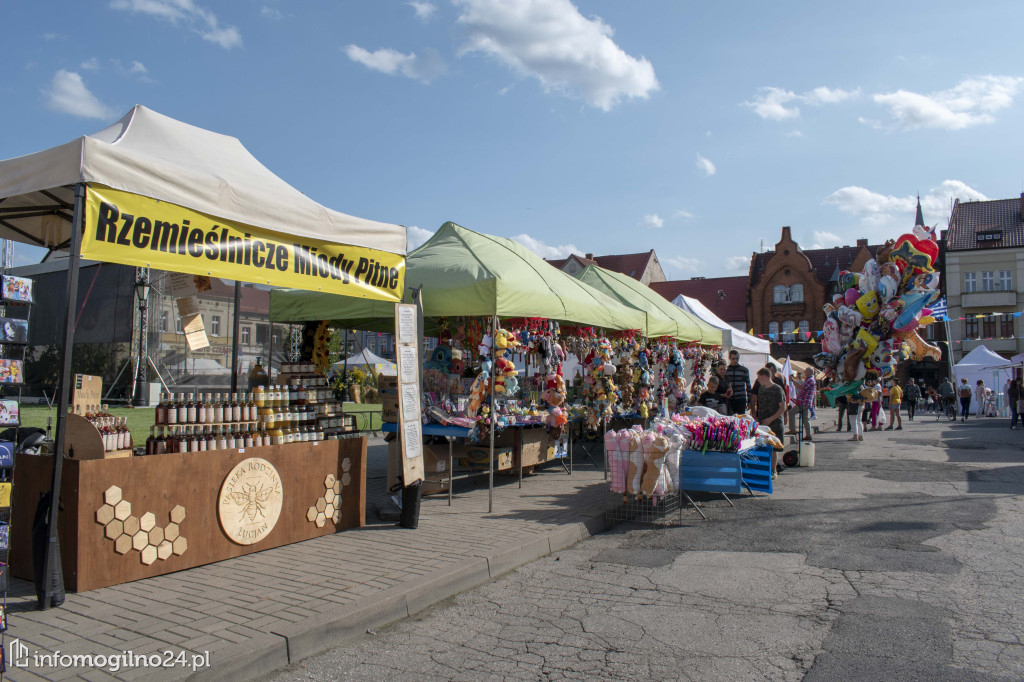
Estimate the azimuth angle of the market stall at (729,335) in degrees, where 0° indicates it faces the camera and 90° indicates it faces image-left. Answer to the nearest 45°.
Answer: approximately 315°

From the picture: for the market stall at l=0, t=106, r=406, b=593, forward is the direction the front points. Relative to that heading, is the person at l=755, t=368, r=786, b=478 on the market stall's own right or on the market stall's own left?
on the market stall's own left

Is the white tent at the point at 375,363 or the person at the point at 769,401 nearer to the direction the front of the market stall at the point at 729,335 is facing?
the person

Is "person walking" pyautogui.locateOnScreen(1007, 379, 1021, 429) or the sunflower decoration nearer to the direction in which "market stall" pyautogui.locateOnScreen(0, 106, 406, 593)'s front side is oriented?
the person walking

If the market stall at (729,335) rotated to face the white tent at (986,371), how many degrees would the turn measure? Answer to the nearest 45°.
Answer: approximately 90° to its left

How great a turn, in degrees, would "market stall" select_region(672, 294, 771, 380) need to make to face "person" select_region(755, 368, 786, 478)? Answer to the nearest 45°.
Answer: approximately 45° to its right

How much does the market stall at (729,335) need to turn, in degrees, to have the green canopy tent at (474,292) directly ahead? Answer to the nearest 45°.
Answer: approximately 45° to its right

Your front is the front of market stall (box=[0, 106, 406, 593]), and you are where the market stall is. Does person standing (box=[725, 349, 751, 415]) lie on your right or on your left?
on your left

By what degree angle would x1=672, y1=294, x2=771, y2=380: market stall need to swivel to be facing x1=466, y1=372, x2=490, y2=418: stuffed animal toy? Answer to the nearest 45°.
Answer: approximately 45° to its right

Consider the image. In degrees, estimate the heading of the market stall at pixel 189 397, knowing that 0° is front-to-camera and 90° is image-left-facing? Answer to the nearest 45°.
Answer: approximately 315°
